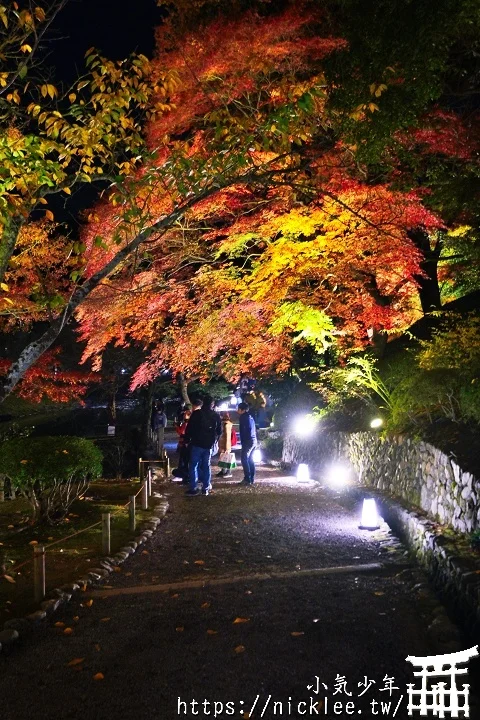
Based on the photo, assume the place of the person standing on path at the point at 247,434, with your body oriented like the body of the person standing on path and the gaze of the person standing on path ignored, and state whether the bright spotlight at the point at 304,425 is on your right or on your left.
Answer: on your right

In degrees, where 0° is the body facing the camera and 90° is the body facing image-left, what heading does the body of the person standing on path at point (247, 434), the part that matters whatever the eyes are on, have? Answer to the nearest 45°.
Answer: approximately 90°

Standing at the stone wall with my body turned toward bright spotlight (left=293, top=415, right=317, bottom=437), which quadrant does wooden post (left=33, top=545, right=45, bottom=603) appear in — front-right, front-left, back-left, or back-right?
back-left

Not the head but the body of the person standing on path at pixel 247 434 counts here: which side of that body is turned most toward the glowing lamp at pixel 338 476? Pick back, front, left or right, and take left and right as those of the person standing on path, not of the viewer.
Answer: back

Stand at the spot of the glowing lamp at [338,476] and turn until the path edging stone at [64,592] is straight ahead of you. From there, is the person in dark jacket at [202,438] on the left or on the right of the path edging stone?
right

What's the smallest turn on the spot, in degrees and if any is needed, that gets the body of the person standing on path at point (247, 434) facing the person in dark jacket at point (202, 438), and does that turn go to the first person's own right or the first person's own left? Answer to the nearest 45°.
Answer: approximately 45° to the first person's own left

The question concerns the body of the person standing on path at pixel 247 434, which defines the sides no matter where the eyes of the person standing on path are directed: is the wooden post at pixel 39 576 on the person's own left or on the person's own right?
on the person's own left

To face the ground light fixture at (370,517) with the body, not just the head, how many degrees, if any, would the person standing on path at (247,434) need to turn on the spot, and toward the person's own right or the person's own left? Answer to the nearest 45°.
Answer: approximately 90° to the person's own left
